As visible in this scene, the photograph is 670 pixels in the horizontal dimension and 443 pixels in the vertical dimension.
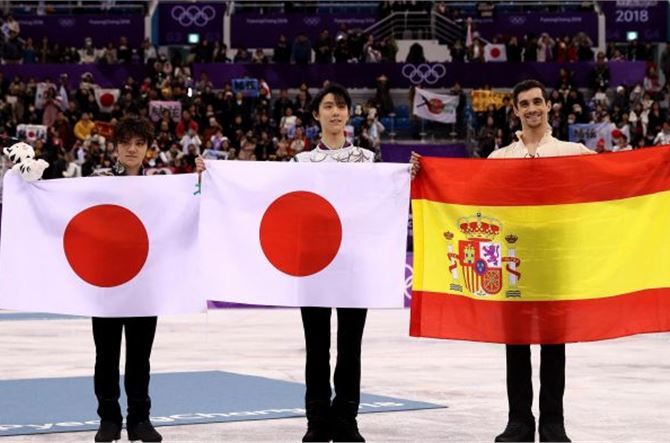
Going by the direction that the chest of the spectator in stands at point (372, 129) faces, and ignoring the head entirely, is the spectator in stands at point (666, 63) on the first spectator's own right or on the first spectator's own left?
on the first spectator's own left

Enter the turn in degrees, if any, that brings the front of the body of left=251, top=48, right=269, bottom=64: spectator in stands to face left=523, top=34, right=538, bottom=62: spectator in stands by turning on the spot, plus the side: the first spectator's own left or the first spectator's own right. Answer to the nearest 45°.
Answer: approximately 90° to the first spectator's own left

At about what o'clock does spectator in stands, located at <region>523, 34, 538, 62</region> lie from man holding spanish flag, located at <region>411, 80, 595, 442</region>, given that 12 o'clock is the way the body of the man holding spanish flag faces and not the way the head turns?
The spectator in stands is roughly at 6 o'clock from the man holding spanish flag.

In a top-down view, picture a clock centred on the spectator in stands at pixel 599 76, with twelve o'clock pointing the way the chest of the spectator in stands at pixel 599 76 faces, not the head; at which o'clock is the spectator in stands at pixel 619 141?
the spectator in stands at pixel 619 141 is roughly at 12 o'clock from the spectator in stands at pixel 599 76.

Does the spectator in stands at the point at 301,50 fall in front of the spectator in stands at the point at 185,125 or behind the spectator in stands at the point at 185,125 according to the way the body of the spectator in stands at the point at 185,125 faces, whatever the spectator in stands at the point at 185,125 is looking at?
behind

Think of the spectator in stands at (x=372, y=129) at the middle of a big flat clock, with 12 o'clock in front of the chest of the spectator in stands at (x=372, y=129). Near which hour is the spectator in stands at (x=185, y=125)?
the spectator in stands at (x=185, y=125) is roughly at 3 o'clock from the spectator in stands at (x=372, y=129).

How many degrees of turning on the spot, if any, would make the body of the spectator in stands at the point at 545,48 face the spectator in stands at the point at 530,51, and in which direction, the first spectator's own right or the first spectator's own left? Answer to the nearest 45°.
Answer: approximately 45° to the first spectator's own right

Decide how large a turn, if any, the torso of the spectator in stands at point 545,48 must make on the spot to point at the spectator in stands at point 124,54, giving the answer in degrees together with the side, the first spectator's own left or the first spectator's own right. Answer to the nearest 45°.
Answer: approximately 90° to the first spectator's own right

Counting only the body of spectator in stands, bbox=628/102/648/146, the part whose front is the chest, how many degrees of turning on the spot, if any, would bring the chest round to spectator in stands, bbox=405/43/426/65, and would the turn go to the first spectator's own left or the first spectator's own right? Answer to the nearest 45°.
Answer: approximately 135° to the first spectator's own right

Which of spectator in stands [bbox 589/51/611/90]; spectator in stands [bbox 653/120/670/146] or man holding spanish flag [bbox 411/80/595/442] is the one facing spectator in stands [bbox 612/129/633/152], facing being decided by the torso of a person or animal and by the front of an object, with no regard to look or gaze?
spectator in stands [bbox 589/51/611/90]

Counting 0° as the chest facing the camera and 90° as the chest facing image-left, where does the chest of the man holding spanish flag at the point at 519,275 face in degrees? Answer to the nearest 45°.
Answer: approximately 0°
